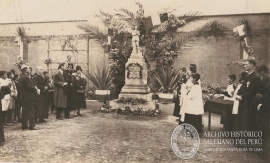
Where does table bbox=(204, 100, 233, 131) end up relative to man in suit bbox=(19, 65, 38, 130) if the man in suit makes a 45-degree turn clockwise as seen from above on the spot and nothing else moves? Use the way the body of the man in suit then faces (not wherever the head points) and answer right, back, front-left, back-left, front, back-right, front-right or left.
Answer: front

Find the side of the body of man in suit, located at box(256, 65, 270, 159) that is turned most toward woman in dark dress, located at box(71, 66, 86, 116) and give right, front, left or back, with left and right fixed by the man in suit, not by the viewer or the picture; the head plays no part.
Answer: front

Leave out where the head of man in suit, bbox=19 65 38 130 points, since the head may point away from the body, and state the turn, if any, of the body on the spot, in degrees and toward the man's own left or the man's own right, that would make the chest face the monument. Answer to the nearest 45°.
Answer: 0° — they already face it

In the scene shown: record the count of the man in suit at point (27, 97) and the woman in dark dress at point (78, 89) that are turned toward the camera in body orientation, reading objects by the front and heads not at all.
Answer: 1

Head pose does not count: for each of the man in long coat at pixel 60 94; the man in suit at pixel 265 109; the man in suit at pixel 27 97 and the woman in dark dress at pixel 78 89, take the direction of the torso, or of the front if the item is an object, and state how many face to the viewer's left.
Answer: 1

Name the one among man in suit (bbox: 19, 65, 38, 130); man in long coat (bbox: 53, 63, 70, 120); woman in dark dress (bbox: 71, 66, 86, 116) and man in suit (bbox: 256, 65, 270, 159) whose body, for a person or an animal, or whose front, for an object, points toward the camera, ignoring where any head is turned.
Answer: the woman in dark dress

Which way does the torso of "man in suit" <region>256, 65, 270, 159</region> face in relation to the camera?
to the viewer's left

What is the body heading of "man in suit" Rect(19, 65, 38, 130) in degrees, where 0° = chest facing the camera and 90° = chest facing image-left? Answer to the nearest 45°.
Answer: approximately 270°

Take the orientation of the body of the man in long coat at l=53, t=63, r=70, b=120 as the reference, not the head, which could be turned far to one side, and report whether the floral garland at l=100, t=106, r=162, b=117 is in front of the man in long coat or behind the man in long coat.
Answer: in front

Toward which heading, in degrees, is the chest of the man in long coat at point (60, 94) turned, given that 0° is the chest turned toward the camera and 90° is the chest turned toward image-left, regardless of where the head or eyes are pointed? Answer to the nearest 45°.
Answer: approximately 270°
